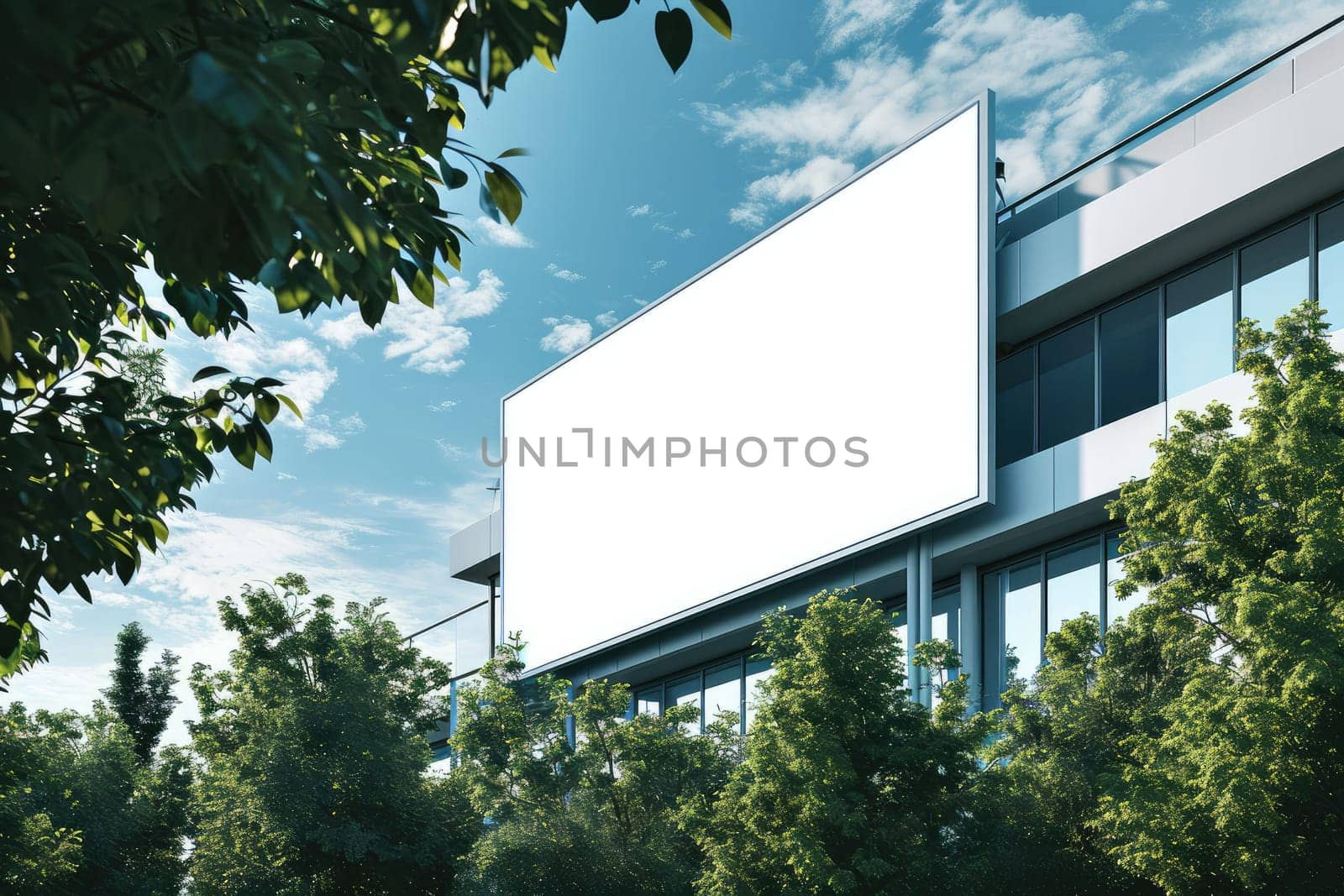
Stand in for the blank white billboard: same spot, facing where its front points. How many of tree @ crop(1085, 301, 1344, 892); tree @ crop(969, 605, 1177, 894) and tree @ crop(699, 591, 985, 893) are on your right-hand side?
0

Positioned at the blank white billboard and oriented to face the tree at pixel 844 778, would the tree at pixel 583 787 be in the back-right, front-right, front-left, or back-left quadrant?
front-right

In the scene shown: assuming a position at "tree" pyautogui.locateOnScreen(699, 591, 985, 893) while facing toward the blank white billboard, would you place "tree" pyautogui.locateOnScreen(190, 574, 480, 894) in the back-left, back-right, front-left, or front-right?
front-left

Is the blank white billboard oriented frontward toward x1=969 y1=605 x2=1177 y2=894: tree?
no

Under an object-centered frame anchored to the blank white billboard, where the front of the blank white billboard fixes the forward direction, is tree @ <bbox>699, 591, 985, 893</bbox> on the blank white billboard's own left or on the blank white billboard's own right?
on the blank white billboard's own left

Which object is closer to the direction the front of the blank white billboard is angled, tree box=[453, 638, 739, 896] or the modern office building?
the tree

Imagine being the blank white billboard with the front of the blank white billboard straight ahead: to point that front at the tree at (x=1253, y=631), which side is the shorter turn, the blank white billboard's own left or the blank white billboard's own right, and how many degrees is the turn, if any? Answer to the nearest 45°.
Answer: approximately 45° to the blank white billboard's own left
